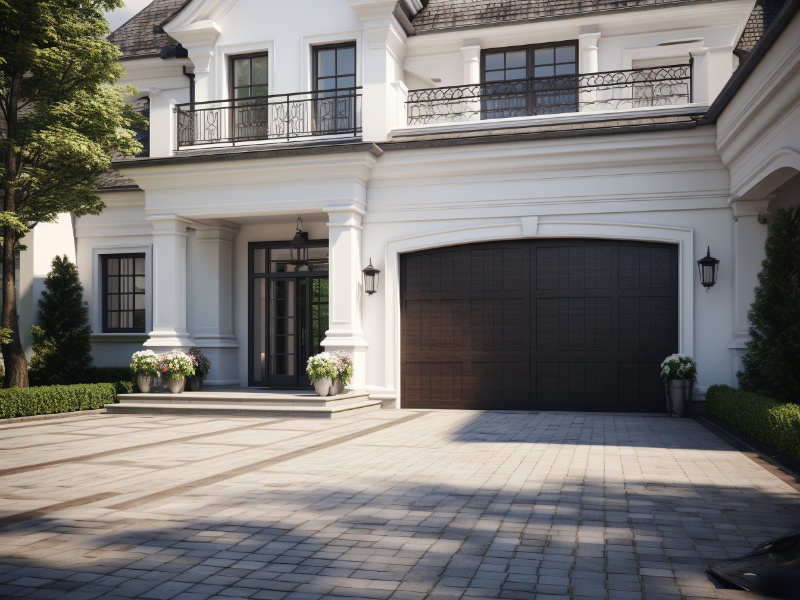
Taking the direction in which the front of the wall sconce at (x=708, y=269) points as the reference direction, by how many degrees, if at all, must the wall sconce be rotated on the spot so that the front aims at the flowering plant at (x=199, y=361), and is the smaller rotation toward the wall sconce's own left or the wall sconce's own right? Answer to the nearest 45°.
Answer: approximately 90° to the wall sconce's own right

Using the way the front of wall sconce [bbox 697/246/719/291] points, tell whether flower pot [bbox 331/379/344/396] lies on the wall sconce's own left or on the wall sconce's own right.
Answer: on the wall sconce's own right

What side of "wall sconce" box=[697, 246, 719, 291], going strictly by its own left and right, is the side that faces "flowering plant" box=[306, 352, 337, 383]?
right

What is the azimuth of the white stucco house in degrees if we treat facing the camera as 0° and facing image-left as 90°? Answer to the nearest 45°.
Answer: approximately 0°

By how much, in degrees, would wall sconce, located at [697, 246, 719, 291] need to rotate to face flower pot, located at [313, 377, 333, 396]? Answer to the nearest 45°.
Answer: approximately 90° to its right

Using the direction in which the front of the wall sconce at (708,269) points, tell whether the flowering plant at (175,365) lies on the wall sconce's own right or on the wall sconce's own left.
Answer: on the wall sconce's own right

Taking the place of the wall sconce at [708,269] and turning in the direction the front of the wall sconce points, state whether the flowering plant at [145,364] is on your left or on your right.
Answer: on your right

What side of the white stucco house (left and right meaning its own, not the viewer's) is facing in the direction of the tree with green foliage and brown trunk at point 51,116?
right

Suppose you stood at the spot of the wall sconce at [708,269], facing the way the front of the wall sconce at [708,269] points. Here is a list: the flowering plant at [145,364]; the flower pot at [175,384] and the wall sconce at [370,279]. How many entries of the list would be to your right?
3
